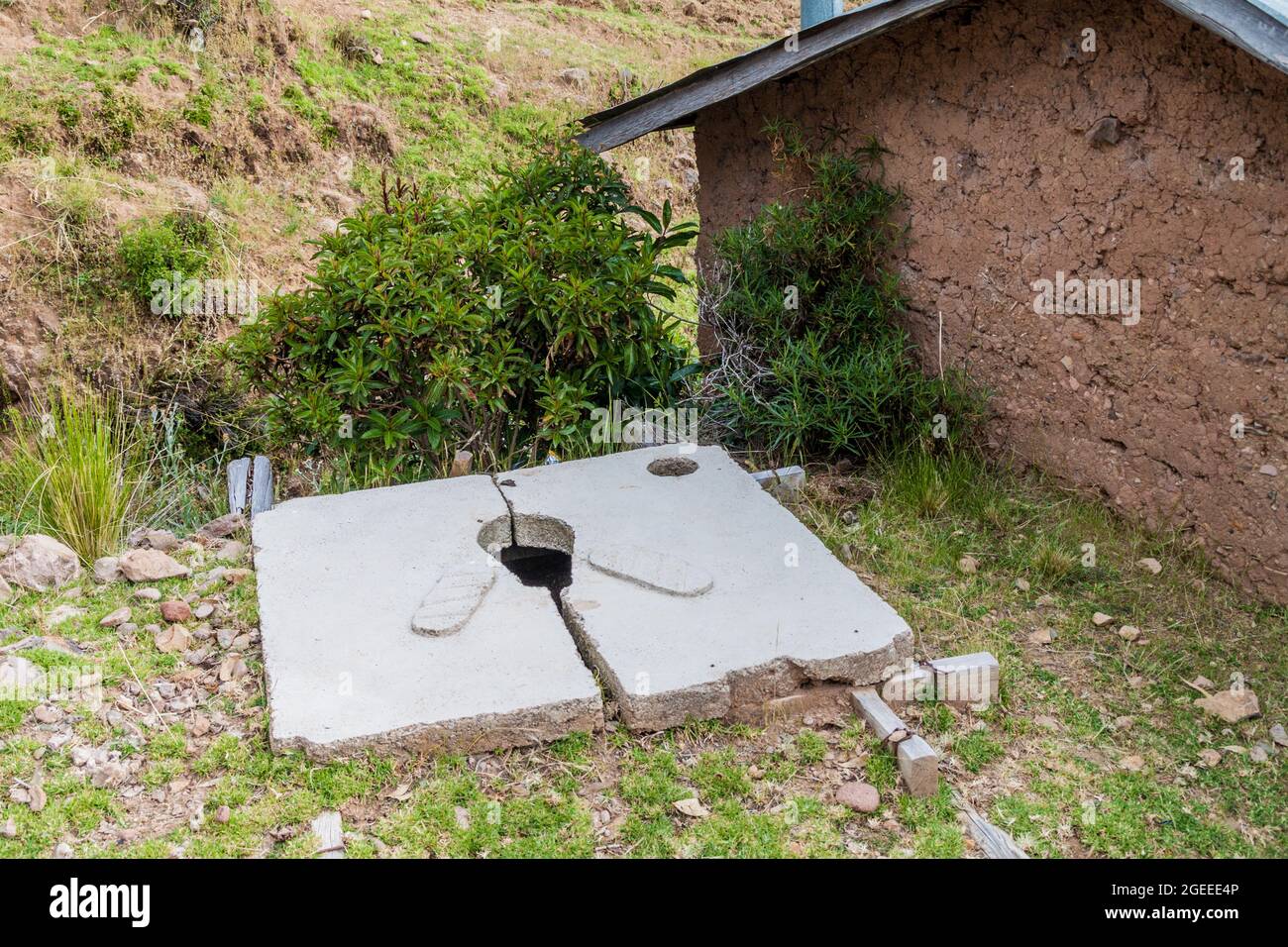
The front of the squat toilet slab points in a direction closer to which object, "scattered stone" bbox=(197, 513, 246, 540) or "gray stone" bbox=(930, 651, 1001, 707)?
the gray stone

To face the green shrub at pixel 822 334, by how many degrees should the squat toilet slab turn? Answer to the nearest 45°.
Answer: approximately 135° to its left

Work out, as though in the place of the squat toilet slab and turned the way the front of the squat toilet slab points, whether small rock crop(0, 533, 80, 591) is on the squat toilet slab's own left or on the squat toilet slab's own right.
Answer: on the squat toilet slab's own right

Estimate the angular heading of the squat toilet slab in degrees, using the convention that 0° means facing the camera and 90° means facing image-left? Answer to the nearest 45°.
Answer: approximately 0°

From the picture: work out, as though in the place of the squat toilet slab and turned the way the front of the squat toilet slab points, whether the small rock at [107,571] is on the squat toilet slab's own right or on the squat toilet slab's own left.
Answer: on the squat toilet slab's own right

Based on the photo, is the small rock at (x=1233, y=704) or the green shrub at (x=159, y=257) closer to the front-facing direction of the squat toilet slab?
the small rock

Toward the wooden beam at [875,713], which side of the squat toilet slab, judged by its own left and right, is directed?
left

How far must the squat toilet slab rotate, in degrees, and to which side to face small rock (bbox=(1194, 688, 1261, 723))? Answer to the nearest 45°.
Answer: approximately 90° to its left

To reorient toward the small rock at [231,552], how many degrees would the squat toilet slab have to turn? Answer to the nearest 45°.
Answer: approximately 135° to its right

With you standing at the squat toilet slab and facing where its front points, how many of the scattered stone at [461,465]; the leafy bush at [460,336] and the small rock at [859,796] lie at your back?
2

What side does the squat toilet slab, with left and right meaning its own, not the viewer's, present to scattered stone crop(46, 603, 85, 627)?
right

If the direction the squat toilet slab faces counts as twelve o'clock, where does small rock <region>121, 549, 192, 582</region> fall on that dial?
The small rock is roughly at 4 o'clock from the squat toilet slab.
